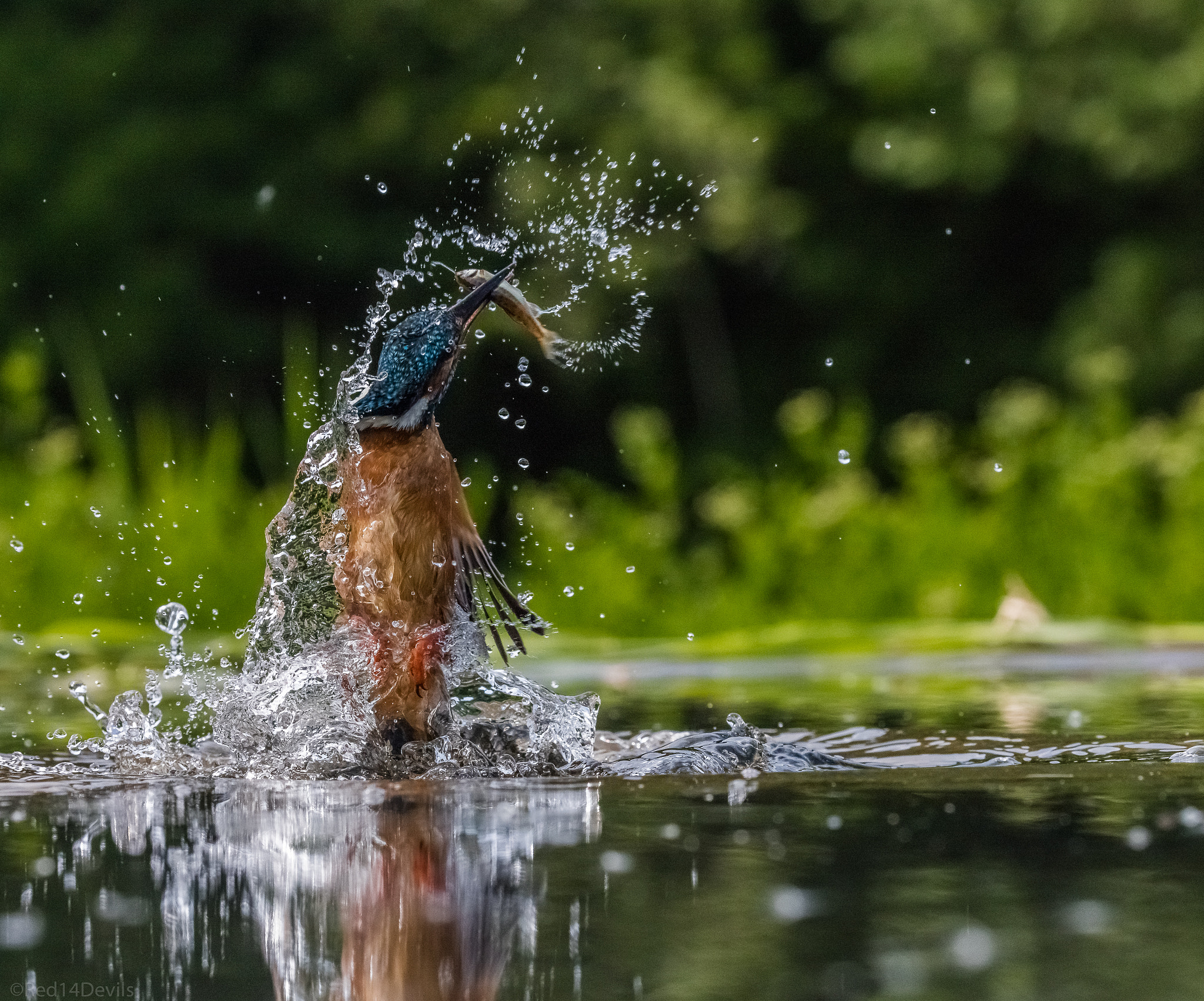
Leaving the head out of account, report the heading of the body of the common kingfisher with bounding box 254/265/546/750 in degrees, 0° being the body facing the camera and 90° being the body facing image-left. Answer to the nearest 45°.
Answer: approximately 315°
